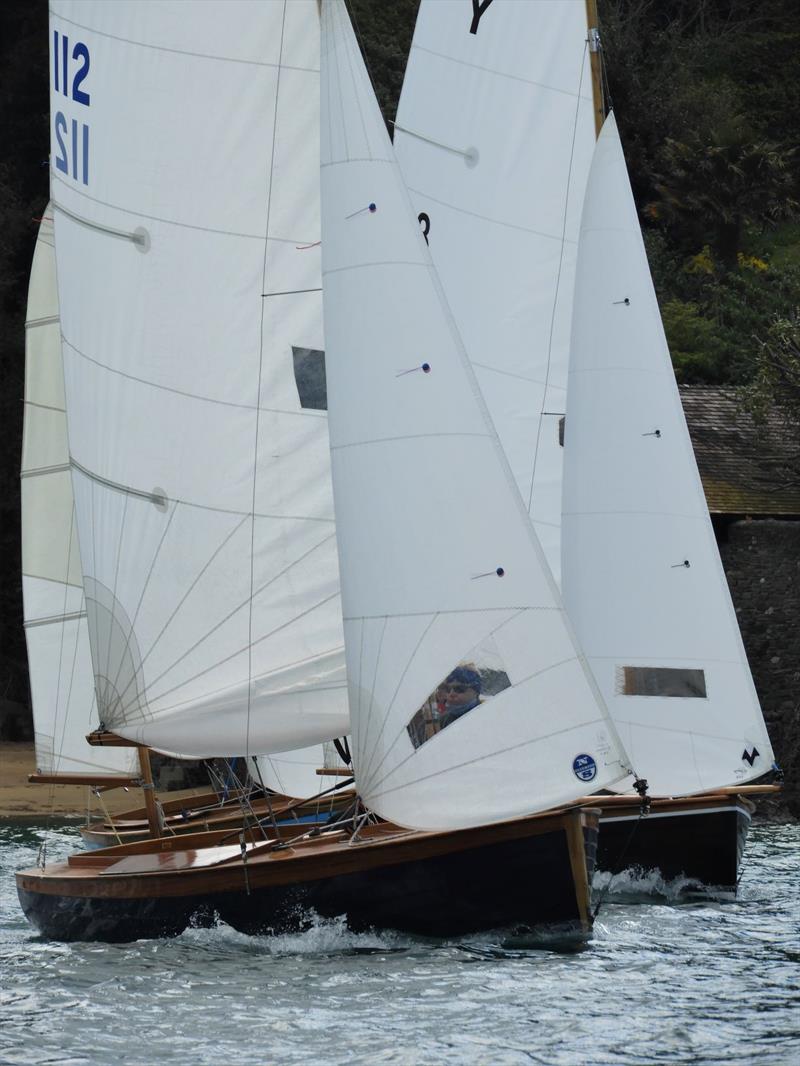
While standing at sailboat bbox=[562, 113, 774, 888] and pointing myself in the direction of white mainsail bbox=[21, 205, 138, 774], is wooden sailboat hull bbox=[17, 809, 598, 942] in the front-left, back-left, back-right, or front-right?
front-left

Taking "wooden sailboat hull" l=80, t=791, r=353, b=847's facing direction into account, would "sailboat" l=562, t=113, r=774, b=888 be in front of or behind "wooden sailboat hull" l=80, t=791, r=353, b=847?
in front

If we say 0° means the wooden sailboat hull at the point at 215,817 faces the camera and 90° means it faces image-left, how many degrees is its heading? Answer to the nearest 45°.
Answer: approximately 270°

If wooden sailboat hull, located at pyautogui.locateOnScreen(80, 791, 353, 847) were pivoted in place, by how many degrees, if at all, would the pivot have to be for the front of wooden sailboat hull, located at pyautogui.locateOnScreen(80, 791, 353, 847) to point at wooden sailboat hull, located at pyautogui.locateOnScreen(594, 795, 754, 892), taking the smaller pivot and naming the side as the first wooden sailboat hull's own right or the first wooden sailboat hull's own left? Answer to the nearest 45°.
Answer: approximately 45° to the first wooden sailboat hull's own right

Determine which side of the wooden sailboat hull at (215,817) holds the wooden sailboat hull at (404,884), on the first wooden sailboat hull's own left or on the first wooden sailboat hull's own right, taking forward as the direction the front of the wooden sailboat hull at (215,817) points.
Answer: on the first wooden sailboat hull's own right

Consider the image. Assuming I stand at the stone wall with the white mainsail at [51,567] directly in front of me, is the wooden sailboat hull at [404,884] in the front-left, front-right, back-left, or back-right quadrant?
front-left

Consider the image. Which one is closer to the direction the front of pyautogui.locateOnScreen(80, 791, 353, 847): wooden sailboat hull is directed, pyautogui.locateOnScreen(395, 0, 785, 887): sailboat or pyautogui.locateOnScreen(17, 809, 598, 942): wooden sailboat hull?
the sailboat

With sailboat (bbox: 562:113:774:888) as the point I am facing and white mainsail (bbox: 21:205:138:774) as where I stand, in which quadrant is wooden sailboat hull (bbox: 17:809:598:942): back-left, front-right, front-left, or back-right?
front-right
